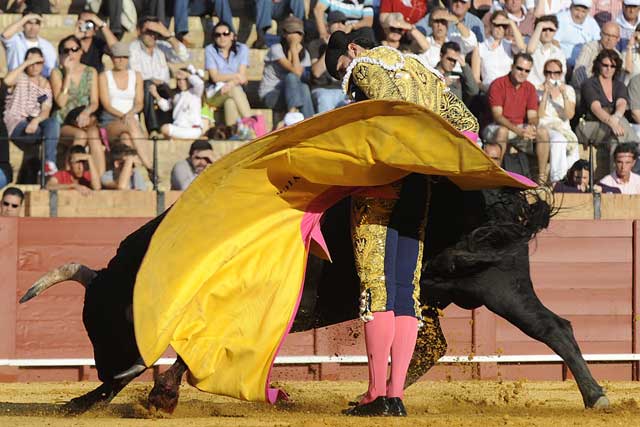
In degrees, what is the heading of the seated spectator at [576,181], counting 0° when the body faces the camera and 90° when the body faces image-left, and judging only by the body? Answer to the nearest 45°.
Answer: approximately 0°

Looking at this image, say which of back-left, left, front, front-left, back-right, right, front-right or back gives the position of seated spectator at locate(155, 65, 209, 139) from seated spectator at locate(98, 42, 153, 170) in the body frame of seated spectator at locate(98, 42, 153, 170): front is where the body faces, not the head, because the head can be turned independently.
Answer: left

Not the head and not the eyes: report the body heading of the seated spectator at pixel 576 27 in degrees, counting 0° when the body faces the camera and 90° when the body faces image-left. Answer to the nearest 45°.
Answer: approximately 0°

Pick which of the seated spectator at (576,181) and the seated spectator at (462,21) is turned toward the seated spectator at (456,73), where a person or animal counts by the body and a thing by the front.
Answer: the seated spectator at (462,21)
